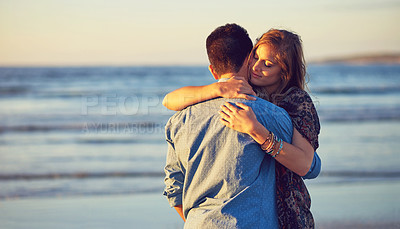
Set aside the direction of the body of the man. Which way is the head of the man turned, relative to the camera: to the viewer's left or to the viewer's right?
to the viewer's right

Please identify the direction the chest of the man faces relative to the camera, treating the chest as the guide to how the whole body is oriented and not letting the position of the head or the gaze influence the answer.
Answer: away from the camera

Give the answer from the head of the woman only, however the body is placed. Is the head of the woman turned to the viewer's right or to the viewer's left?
to the viewer's left
